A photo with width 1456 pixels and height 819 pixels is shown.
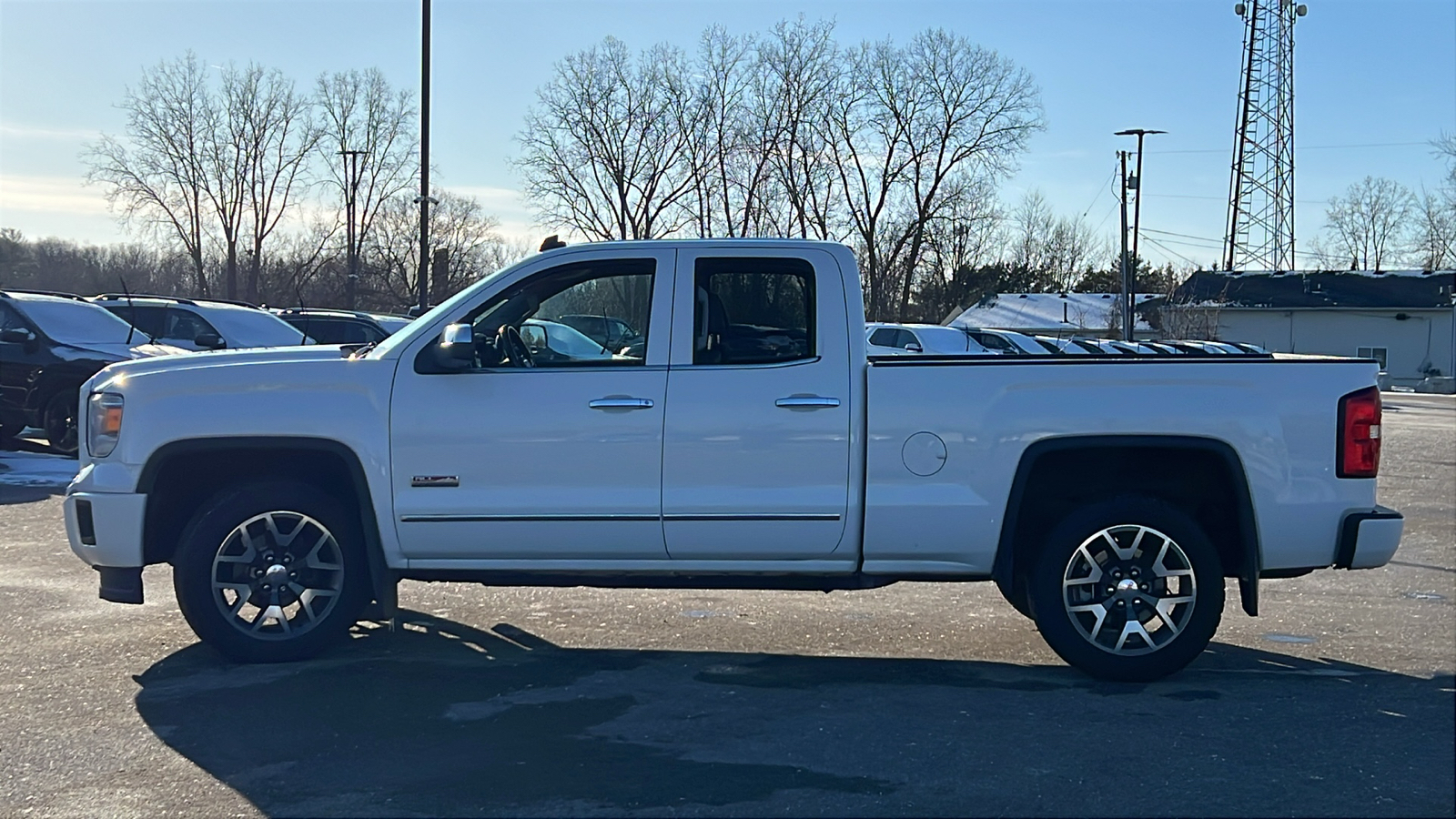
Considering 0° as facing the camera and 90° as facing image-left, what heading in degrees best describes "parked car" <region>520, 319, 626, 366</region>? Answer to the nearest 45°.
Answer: approximately 315°

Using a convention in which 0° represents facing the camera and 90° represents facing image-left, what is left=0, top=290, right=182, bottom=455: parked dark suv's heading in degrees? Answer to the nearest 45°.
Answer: approximately 315°

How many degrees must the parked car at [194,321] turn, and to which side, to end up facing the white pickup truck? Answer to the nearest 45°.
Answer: approximately 45° to its right

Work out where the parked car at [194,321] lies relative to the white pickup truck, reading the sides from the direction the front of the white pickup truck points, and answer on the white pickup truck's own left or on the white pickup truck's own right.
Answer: on the white pickup truck's own right

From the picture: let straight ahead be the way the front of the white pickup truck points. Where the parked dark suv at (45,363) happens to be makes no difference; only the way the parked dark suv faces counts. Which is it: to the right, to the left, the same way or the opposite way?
the opposite way

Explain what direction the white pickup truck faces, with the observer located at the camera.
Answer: facing to the left of the viewer
